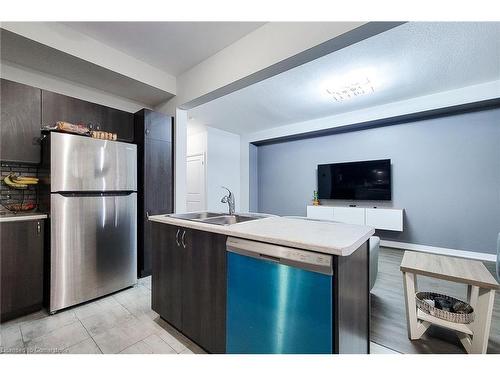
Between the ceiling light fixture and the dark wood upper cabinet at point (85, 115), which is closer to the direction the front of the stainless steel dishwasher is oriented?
the dark wood upper cabinet

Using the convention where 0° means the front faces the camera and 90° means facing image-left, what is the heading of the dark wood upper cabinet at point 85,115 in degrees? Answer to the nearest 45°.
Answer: approximately 315°

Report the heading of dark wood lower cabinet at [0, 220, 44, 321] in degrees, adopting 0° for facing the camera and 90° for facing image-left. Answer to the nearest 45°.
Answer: approximately 315°

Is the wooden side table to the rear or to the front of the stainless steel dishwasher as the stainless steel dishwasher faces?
to the rear
